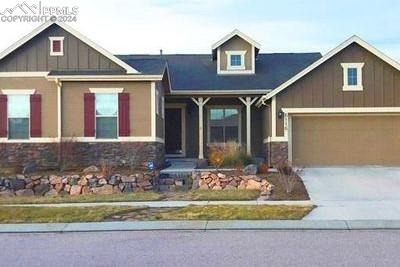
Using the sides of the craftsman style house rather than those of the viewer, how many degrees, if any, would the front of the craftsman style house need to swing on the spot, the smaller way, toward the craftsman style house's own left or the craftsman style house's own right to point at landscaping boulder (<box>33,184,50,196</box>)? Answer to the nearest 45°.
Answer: approximately 45° to the craftsman style house's own right

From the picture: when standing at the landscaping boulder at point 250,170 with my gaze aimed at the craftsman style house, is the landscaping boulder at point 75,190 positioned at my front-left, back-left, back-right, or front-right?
front-left

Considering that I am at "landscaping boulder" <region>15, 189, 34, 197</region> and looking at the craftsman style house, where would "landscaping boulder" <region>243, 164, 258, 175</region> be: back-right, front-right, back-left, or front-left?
front-right

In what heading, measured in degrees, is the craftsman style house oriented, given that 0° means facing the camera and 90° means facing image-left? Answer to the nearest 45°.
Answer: approximately 0°

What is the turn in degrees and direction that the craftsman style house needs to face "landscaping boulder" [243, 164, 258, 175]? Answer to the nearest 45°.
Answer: approximately 45° to its left
